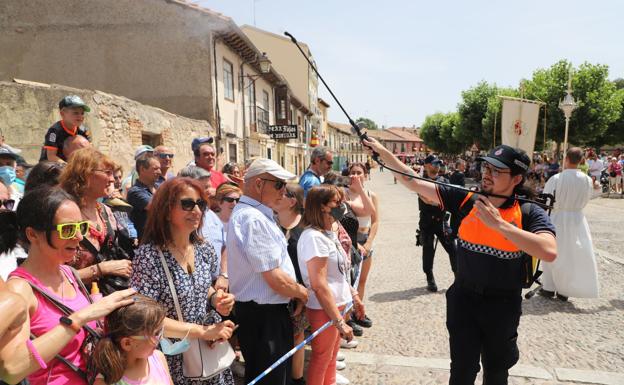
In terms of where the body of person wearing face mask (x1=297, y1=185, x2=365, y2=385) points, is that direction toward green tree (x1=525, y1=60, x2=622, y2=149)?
no

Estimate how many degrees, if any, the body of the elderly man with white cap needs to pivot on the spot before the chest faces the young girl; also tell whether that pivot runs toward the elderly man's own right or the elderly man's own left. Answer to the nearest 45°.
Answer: approximately 135° to the elderly man's own right

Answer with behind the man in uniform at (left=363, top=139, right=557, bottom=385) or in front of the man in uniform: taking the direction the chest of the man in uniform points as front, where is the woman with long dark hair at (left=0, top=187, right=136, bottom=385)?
in front

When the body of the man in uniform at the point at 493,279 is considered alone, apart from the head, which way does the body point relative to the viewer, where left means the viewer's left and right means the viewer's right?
facing the viewer and to the left of the viewer

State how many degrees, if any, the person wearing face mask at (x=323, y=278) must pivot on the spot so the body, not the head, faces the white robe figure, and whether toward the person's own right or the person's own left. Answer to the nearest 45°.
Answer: approximately 45° to the person's own left

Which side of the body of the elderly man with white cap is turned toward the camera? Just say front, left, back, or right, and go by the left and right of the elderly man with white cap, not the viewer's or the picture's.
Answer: right

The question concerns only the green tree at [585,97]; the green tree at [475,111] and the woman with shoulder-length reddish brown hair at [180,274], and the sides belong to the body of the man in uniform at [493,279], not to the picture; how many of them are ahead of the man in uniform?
1

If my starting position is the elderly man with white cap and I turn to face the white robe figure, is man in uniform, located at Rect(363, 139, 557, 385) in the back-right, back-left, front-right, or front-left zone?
front-right

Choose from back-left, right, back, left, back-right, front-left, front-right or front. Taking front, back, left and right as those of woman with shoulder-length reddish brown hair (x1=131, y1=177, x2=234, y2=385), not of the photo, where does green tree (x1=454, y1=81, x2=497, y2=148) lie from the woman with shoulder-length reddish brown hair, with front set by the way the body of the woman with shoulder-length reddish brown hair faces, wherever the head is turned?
left

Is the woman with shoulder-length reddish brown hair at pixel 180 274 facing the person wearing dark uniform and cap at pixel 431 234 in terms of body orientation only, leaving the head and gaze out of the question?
no

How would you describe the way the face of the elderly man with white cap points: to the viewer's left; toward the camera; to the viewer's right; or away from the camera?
to the viewer's right

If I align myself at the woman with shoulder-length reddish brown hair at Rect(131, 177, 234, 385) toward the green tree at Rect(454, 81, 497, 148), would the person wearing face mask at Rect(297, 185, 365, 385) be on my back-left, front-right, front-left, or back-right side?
front-right

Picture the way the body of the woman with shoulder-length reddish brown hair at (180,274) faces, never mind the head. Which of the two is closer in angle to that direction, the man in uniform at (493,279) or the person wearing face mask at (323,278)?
the man in uniform

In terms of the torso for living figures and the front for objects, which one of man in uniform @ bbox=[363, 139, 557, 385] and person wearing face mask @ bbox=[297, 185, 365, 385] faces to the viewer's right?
the person wearing face mask

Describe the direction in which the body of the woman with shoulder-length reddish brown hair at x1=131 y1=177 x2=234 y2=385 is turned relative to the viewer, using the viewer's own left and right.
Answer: facing the viewer and to the right of the viewer
